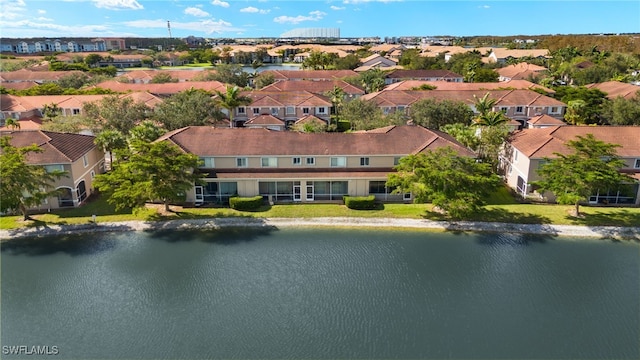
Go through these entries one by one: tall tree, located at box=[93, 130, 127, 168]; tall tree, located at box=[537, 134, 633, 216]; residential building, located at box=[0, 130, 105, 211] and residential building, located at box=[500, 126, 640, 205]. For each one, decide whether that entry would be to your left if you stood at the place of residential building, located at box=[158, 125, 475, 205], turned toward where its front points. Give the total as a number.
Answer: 2
